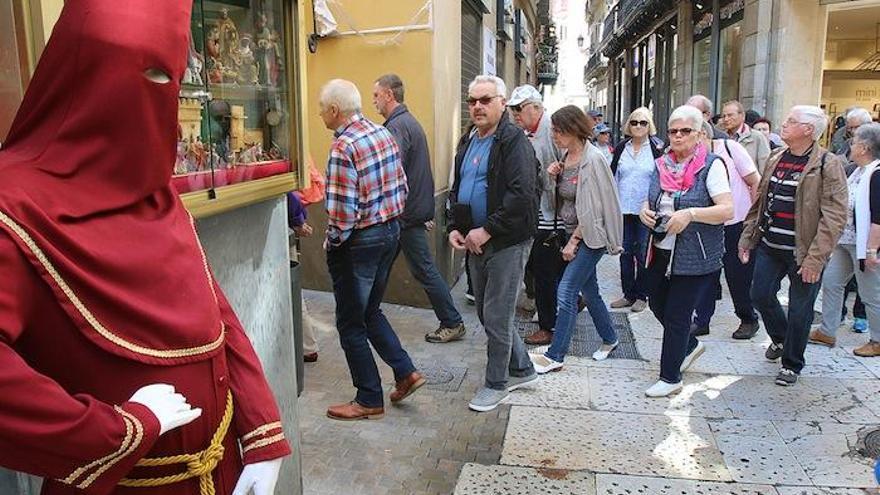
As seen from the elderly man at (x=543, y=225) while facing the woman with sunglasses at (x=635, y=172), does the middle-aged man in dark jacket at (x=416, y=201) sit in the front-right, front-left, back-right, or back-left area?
back-left

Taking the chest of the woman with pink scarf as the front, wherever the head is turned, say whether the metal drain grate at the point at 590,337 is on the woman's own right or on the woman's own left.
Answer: on the woman's own right

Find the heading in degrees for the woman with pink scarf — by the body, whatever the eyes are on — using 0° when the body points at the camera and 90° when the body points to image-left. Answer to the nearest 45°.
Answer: approximately 45°

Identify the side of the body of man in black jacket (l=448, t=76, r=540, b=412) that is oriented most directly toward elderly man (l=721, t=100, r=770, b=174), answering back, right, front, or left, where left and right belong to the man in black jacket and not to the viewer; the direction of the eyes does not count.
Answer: back

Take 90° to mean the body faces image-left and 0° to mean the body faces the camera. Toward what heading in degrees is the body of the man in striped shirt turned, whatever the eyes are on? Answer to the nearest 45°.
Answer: approximately 45°

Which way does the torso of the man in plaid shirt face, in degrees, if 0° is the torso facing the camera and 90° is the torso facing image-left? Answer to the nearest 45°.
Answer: approximately 135°

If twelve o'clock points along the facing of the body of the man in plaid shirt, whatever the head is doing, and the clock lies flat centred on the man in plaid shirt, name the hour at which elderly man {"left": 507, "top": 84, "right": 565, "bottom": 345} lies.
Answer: The elderly man is roughly at 3 o'clock from the man in plaid shirt.

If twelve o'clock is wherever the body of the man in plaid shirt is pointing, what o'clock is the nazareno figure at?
The nazareno figure is roughly at 8 o'clock from the man in plaid shirt.

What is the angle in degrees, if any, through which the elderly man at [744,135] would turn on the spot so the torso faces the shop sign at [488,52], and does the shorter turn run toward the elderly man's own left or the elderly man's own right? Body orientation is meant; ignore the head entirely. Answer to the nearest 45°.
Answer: approximately 90° to the elderly man's own right
